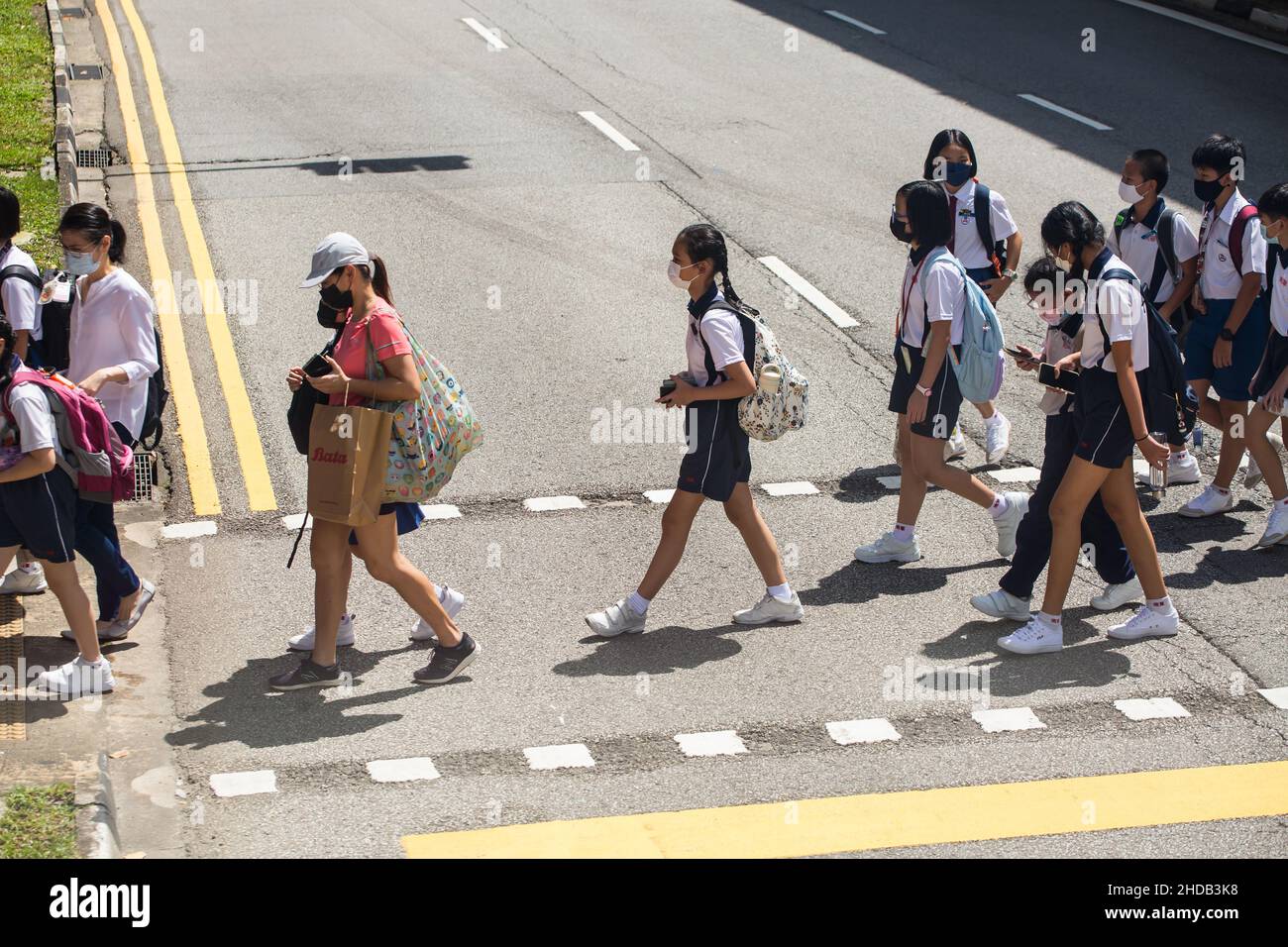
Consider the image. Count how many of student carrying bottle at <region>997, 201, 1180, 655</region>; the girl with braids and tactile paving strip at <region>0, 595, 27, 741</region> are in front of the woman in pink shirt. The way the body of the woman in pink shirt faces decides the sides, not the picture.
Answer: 1

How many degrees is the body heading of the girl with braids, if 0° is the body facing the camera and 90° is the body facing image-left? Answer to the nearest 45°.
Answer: approximately 90°

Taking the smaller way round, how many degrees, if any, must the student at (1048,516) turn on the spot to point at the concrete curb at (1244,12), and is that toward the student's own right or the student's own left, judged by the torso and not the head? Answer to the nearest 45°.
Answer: approximately 90° to the student's own right

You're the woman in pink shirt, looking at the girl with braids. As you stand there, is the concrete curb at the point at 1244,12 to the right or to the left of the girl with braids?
left

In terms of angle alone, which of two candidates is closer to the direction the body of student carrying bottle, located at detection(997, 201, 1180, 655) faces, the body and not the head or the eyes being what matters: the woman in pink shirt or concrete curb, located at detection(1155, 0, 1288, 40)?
the woman in pink shirt

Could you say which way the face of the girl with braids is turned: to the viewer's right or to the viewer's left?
to the viewer's left

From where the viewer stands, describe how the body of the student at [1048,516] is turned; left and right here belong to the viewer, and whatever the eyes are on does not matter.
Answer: facing to the left of the viewer

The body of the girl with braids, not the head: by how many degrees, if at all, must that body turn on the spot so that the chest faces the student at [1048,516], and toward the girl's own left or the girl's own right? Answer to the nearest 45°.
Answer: approximately 180°

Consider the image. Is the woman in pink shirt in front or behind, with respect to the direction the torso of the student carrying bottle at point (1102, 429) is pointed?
in front

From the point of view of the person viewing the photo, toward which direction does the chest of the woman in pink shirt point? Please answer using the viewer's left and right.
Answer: facing to the left of the viewer

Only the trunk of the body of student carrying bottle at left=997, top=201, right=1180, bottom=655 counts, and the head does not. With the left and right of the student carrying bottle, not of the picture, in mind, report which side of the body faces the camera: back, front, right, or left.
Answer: left

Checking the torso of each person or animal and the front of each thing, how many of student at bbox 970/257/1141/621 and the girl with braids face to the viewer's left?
2
